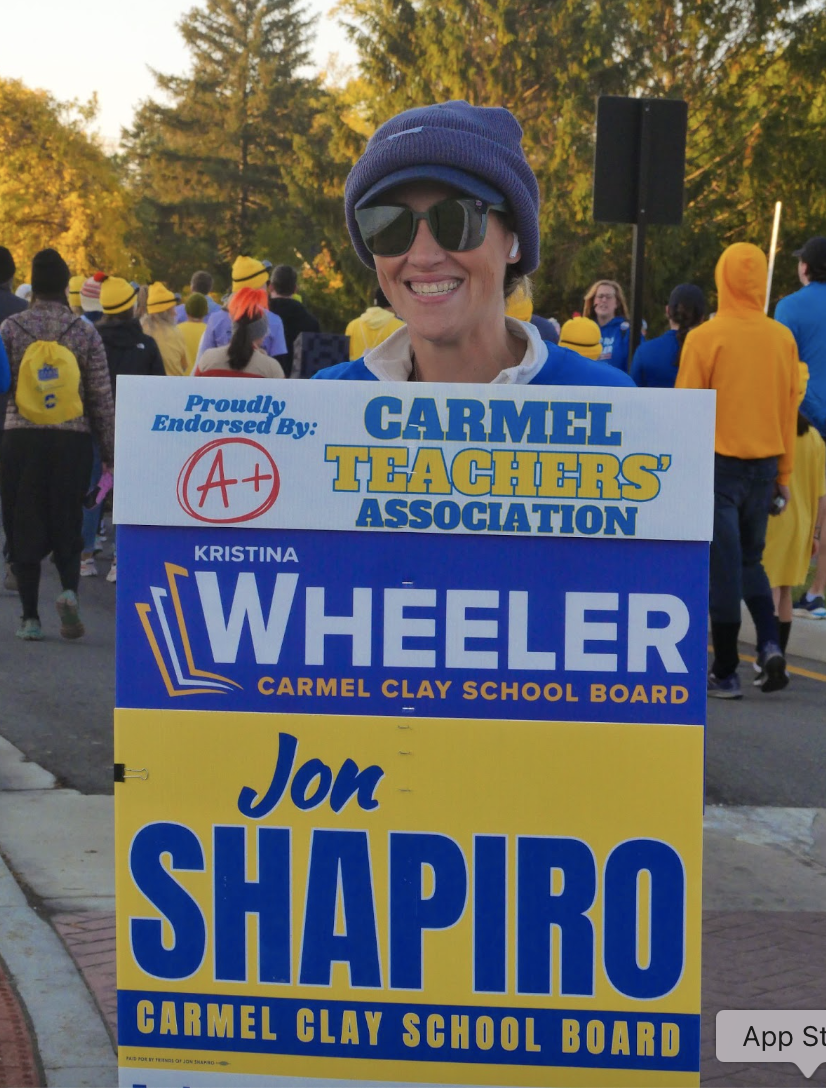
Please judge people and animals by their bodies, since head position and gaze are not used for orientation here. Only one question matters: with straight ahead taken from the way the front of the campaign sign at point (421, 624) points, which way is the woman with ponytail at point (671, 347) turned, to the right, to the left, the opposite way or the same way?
the opposite way

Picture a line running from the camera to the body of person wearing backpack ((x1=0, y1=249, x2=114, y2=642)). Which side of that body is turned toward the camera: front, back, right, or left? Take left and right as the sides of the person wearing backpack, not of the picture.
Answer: back

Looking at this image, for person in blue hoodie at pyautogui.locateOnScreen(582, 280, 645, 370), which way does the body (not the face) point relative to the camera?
toward the camera

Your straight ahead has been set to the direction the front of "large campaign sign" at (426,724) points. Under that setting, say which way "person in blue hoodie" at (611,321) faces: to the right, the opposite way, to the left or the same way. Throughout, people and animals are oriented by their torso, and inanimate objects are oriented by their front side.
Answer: the same way

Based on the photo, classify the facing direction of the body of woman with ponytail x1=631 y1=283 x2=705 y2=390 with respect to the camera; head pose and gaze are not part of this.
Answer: away from the camera

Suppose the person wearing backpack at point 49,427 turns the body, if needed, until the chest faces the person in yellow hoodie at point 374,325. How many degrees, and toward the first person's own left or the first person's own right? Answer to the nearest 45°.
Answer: approximately 90° to the first person's own right

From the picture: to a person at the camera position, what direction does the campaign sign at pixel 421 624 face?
facing the viewer

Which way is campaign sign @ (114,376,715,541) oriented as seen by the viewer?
toward the camera

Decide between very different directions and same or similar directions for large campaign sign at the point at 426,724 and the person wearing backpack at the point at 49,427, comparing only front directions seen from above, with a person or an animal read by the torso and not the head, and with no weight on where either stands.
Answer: very different directions

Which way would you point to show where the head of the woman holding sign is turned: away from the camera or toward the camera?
toward the camera

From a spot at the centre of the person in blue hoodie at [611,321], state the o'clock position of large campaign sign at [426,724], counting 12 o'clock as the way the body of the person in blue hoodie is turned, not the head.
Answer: The large campaign sign is roughly at 12 o'clock from the person in blue hoodie.

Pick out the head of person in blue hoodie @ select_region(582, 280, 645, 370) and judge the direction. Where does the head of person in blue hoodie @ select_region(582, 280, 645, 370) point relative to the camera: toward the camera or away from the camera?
toward the camera

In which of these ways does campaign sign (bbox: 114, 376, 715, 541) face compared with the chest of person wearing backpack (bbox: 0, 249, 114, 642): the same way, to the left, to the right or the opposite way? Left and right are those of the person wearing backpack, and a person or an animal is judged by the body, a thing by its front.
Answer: the opposite way

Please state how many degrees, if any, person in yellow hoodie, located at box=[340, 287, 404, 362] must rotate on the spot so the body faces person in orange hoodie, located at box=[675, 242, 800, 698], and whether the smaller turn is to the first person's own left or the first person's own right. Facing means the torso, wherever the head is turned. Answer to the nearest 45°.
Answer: approximately 135° to the first person's own right

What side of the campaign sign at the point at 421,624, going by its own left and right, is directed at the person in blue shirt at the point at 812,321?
back

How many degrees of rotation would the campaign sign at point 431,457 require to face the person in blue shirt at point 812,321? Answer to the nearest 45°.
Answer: approximately 180°

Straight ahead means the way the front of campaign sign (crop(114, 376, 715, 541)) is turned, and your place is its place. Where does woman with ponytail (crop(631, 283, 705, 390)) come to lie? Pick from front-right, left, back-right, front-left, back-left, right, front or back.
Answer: back

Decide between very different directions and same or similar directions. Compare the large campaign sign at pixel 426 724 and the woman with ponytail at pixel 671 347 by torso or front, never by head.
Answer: very different directions

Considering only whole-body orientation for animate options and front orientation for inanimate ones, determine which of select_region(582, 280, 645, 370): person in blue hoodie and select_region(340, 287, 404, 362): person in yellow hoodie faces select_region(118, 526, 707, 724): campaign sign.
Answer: the person in blue hoodie

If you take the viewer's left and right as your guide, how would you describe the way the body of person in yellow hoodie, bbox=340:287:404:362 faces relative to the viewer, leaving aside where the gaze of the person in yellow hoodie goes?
facing away from the viewer

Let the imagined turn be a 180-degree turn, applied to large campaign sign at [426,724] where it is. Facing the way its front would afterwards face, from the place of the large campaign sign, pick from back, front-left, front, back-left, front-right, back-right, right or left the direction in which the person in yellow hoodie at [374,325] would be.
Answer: front

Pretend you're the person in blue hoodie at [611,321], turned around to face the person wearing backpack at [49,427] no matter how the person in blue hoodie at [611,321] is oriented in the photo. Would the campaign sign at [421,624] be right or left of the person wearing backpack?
left
